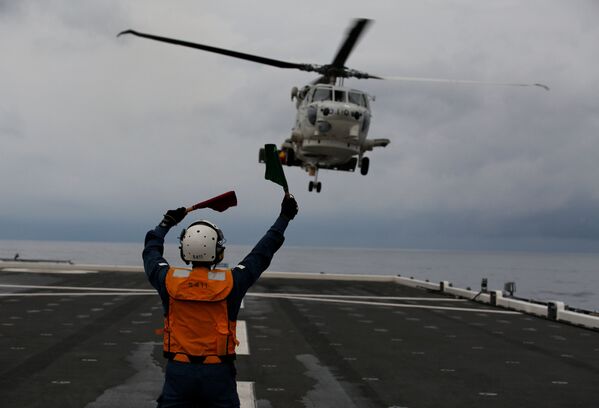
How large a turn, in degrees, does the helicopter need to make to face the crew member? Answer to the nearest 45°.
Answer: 0° — it already faces them

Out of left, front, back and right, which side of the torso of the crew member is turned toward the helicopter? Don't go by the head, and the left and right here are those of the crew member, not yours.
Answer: front

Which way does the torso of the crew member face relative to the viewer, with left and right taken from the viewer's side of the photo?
facing away from the viewer

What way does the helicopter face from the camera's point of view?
toward the camera

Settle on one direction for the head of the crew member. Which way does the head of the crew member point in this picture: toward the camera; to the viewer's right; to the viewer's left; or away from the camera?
away from the camera

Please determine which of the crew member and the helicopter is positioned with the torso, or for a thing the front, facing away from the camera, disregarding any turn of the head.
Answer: the crew member

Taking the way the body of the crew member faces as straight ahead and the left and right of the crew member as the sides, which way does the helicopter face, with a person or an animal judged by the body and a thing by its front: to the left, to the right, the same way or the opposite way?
the opposite way

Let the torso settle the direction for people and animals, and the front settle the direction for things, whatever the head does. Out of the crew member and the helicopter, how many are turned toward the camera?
1
